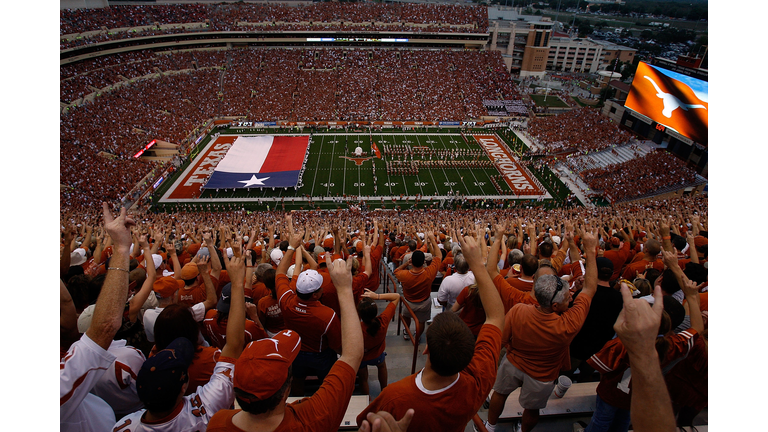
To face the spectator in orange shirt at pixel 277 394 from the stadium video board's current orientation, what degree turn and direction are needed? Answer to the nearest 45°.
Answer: approximately 45° to its left

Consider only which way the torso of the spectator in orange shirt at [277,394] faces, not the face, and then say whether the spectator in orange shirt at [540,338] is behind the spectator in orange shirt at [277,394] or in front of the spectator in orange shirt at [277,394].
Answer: in front

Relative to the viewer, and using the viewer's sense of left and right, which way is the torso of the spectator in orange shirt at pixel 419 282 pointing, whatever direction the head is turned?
facing away from the viewer

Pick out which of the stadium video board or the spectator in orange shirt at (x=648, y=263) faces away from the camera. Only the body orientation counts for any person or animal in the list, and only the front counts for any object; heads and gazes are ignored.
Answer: the spectator in orange shirt

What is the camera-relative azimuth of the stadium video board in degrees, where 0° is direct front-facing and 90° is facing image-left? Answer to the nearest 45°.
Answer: approximately 45°

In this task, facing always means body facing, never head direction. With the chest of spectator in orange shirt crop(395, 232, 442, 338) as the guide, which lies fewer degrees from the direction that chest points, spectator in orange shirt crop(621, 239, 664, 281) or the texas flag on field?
the texas flag on field

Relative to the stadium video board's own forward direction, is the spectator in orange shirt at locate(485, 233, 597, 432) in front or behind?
in front

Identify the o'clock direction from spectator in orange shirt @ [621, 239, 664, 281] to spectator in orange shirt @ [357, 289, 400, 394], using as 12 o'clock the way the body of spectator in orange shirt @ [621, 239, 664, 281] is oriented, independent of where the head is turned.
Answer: spectator in orange shirt @ [357, 289, 400, 394] is roughly at 7 o'clock from spectator in orange shirt @ [621, 239, 664, 281].

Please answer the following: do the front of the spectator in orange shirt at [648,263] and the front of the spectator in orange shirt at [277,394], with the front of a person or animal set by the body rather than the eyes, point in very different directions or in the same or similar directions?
same or similar directions

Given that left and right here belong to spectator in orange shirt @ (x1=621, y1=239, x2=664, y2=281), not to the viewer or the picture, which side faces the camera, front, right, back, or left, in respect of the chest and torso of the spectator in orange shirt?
back

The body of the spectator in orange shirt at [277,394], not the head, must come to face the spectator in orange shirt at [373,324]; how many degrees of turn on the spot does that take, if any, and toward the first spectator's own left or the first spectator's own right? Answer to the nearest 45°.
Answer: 0° — they already face them

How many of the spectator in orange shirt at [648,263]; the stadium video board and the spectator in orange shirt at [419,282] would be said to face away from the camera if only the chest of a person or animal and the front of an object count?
2

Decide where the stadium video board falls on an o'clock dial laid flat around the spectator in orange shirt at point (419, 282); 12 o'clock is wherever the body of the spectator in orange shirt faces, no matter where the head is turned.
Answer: The stadium video board is roughly at 1 o'clock from the spectator in orange shirt.

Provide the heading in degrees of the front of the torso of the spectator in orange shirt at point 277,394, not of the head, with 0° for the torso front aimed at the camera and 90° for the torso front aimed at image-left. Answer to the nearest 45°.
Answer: approximately 225°

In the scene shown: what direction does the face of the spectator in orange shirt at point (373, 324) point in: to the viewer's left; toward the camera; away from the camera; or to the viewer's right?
away from the camera

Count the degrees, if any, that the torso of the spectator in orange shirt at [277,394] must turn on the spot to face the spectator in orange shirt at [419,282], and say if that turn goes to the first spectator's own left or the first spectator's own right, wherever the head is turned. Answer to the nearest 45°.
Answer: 0° — they already face them
